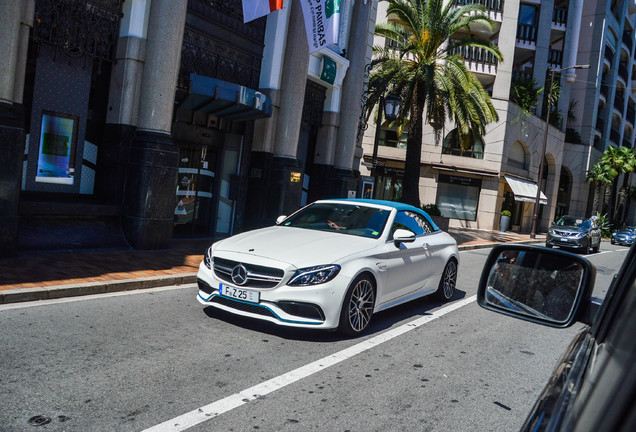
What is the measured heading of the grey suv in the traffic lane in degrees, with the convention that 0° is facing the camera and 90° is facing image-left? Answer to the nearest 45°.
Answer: approximately 45°

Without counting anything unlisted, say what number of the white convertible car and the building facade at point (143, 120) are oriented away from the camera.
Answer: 0

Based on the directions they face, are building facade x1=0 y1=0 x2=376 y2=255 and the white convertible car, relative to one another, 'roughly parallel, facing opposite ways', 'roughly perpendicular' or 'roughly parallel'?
roughly perpendicular

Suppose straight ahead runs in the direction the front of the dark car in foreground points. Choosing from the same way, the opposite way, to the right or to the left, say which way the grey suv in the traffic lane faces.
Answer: the opposite way

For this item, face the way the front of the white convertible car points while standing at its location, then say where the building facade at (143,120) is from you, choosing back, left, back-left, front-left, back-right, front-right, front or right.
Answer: right

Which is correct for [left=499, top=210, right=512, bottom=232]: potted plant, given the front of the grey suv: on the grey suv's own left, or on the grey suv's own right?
on the grey suv's own right

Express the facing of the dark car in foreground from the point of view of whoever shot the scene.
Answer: facing away from the viewer and to the right of the viewer

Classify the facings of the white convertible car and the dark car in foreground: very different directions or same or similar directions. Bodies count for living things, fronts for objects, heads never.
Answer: very different directions

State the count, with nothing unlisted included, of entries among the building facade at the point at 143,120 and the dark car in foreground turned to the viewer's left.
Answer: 0

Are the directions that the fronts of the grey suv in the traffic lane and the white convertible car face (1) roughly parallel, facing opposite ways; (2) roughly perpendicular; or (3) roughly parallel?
roughly parallel

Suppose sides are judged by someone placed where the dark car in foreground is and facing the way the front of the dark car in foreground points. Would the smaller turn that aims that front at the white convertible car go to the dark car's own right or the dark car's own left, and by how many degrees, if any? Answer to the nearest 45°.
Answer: approximately 90° to the dark car's own left

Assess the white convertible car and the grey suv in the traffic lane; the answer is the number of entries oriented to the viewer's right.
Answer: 0

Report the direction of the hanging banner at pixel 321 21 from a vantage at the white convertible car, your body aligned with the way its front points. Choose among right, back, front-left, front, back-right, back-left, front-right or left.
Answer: back-right

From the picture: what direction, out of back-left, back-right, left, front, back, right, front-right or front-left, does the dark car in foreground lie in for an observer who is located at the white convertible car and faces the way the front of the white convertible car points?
front-left
